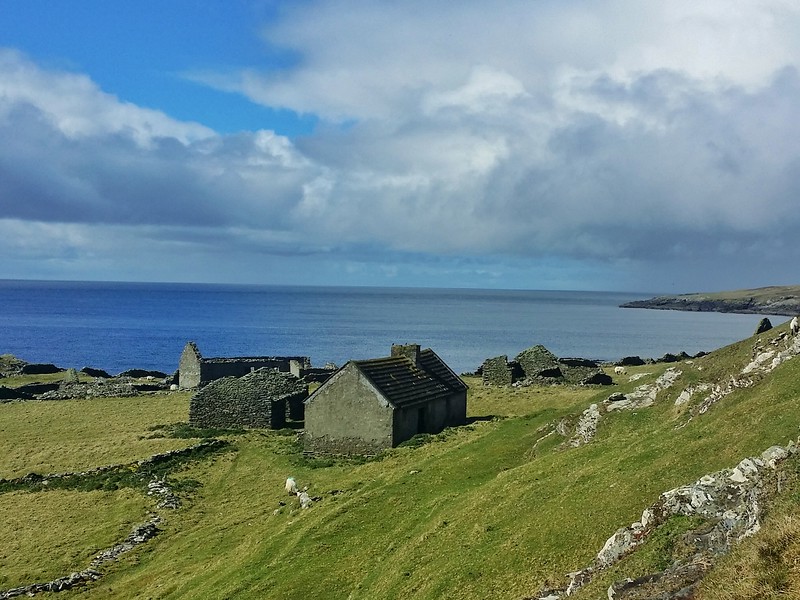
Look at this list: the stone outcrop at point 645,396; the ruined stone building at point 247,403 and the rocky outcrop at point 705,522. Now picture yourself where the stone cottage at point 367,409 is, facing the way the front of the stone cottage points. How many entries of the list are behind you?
1

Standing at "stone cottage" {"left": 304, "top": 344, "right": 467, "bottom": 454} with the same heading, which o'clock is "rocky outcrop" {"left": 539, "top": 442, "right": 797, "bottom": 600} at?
The rocky outcrop is roughly at 1 o'clock from the stone cottage.

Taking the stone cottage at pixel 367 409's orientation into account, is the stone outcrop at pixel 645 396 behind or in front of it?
in front

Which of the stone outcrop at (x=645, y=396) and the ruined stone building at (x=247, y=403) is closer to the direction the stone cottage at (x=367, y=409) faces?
the stone outcrop

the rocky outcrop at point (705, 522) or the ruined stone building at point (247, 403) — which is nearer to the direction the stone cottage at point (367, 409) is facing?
the rocky outcrop

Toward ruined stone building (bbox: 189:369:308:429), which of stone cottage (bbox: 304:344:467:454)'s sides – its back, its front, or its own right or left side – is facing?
back

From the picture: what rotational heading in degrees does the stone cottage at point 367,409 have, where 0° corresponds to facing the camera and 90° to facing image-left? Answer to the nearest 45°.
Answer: approximately 315°
